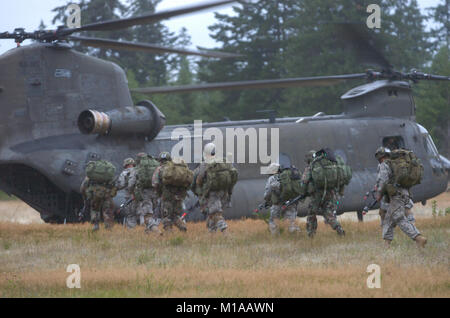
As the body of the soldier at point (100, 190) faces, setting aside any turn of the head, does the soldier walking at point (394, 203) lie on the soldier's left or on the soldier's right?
on the soldier's right

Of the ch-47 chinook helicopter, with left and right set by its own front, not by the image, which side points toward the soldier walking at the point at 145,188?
right

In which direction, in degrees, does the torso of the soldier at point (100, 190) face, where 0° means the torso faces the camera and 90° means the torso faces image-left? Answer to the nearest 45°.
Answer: approximately 180°

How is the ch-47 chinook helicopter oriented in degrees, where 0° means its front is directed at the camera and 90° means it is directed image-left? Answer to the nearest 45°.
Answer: approximately 225°

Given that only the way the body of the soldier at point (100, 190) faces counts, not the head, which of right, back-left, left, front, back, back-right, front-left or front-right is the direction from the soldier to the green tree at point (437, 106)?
front-right

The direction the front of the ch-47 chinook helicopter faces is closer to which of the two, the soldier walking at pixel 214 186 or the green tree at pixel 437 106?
the green tree

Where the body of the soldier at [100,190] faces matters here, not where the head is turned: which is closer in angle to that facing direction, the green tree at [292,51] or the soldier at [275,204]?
the green tree

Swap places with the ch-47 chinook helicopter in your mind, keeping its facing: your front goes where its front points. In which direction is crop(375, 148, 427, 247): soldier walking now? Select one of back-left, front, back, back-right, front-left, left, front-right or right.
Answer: right

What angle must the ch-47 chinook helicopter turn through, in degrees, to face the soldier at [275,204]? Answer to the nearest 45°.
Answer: approximately 45° to its right

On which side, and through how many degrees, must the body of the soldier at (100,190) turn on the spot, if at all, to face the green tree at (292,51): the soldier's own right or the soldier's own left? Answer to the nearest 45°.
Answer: approximately 45° to the soldier's own right

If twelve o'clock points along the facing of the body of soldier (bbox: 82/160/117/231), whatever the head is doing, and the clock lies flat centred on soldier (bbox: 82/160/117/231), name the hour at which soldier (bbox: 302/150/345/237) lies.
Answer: soldier (bbox: 302/150/345/237) is roughly at 4 o'clock from soldier (bbox: 82/160/117/231).

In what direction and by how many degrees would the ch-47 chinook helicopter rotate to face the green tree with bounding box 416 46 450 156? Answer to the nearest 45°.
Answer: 0° — it already faces it
